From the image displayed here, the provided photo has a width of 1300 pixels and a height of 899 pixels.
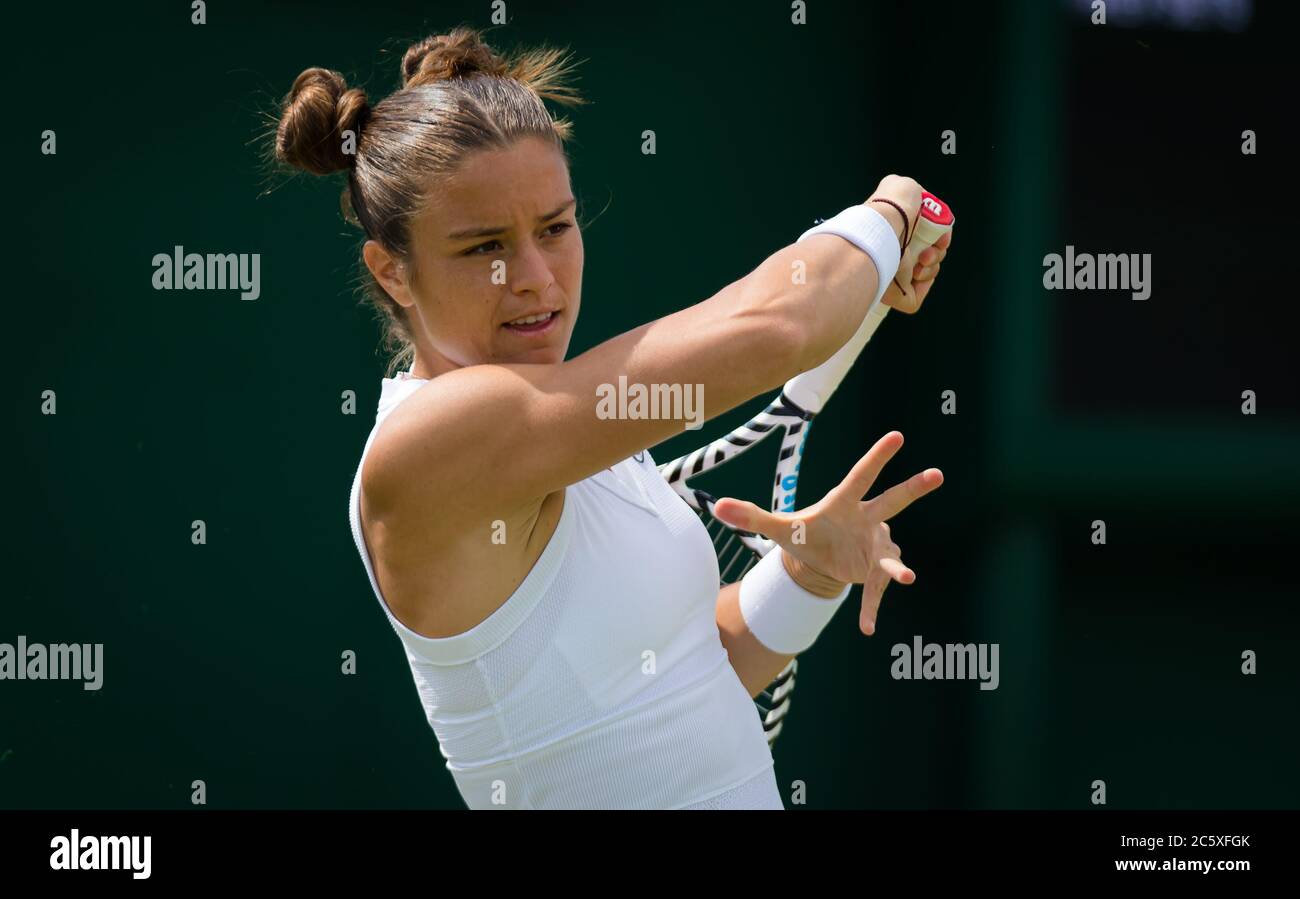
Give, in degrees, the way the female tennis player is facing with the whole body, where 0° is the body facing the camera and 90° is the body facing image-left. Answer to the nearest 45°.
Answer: approximately 315°

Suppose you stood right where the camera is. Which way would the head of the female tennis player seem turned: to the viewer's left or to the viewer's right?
to the viewer's right
